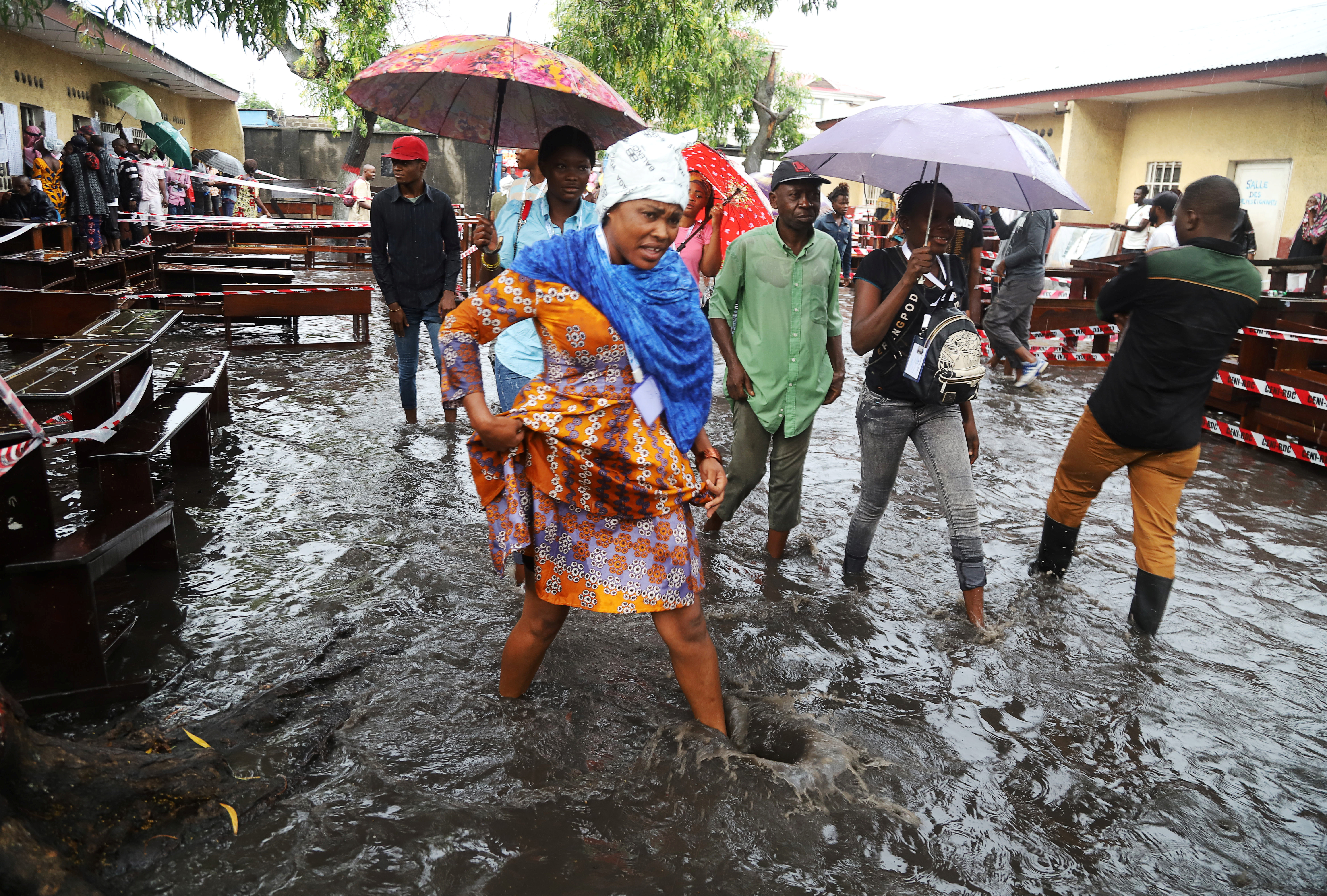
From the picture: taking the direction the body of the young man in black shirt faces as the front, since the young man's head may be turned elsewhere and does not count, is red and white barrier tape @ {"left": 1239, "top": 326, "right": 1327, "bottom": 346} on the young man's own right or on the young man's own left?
on the young man's own left

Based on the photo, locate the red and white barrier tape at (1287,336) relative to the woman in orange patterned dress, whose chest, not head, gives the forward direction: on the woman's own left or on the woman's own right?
on the woman's own left

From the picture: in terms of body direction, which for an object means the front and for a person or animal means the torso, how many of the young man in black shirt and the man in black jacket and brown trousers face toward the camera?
1

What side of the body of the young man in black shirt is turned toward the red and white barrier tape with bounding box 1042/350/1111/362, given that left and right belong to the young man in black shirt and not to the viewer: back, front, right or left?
left

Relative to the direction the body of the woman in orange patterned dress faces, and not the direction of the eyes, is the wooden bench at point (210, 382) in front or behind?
behind

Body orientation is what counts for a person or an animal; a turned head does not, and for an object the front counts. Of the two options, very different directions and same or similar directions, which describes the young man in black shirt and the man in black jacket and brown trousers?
very different directions

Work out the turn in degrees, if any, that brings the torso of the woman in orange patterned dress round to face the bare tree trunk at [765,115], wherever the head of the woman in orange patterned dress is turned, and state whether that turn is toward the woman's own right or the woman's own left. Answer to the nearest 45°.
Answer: approximately 135° to the woman's own left

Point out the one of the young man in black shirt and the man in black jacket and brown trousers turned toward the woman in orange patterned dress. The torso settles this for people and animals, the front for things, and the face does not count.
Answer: the young man in black shirt

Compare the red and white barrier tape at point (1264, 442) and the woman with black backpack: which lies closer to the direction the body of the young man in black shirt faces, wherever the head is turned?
the woman with black backpack

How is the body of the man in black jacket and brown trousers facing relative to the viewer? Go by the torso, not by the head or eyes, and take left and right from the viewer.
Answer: facing away from the viewer and to the left of the viewer

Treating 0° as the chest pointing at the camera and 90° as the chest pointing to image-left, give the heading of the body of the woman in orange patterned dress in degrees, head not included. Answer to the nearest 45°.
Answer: approximately 315°
